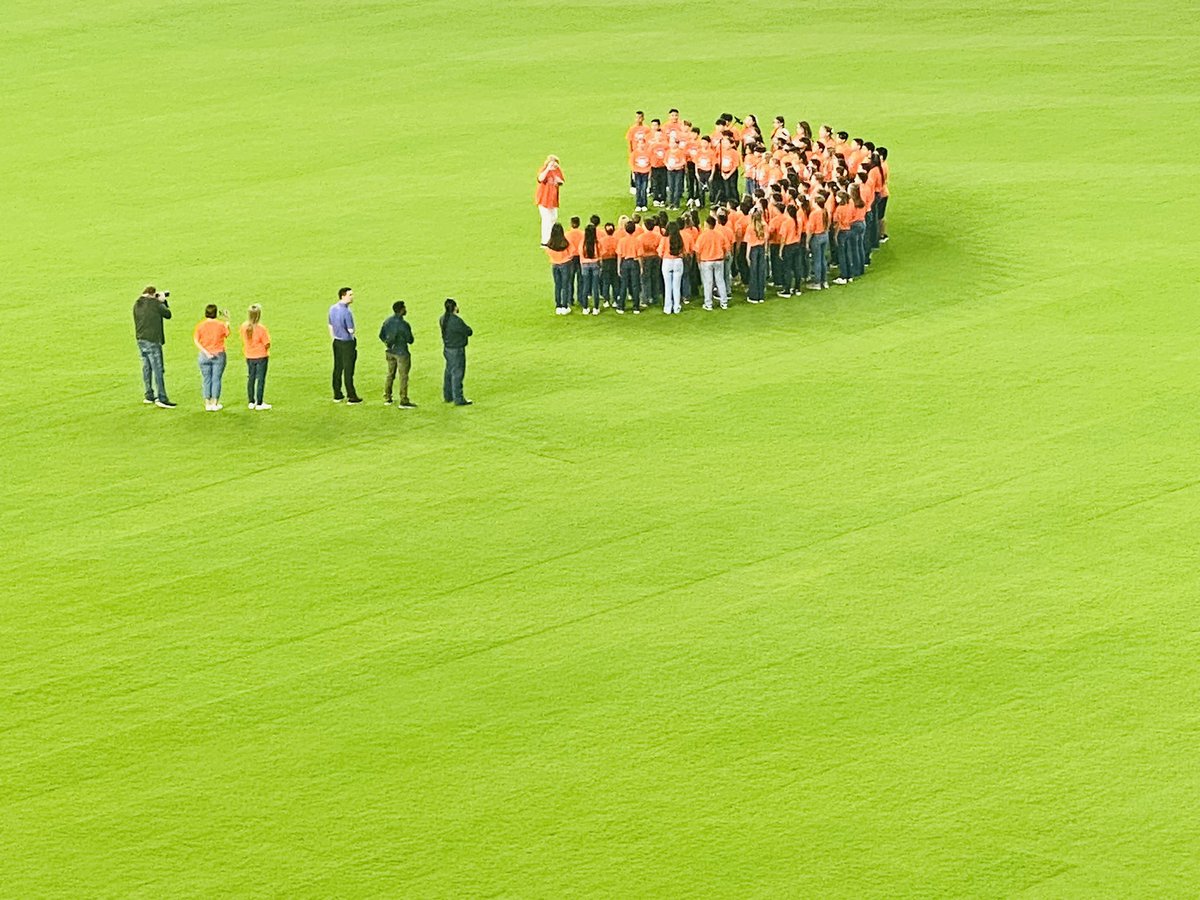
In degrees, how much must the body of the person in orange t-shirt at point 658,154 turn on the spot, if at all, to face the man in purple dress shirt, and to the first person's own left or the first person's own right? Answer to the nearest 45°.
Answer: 0° — they already face them

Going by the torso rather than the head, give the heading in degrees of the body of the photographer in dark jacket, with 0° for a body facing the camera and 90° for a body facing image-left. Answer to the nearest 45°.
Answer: approximately 225°

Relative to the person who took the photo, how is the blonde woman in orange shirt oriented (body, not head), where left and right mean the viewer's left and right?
facing away from the viewer and to the right of the viewer

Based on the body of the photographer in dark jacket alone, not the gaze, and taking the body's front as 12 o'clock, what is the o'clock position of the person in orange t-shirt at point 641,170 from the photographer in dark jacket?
The person in orange t-shirt is roughly at 12 o'clock from the photographer in dark jacket.

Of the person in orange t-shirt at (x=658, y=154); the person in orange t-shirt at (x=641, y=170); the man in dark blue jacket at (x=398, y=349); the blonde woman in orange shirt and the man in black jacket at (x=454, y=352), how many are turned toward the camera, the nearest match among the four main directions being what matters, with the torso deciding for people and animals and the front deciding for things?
2

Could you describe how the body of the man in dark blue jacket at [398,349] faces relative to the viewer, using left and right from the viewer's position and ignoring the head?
facing away from the viewer and to the right of the viewer

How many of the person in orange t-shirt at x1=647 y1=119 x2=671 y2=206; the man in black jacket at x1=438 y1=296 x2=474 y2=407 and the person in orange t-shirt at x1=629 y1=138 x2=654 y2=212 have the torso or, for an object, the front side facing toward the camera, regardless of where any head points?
2

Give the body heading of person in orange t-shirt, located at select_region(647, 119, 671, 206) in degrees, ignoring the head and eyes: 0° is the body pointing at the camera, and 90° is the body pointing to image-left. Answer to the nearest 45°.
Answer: approximately 0°

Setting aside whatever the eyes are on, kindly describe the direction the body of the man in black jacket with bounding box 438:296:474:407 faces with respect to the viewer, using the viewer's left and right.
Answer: facing away from the viewer and to the right of the viewer

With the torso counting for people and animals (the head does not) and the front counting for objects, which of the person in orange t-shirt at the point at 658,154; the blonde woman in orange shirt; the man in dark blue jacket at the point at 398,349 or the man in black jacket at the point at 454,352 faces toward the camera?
the person in orange t-shirt

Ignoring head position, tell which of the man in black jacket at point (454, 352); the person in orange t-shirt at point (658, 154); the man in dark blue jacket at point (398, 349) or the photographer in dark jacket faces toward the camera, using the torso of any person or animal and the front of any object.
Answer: the person in orange t-shirt
